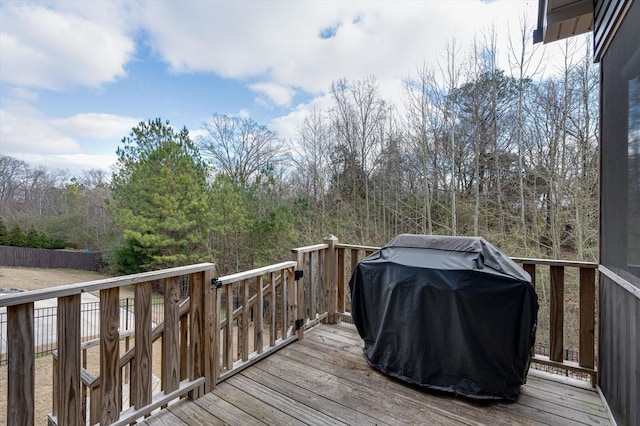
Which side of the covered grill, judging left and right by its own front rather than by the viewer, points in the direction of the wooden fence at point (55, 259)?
right

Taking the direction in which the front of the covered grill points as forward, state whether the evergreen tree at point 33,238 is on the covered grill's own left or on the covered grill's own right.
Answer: on the covered grill's own right

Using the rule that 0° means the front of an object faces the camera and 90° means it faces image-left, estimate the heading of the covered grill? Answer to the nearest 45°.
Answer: approximately 45°

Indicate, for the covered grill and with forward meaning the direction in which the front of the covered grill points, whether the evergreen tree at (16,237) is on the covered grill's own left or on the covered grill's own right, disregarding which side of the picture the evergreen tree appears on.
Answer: on the covered grill's own right

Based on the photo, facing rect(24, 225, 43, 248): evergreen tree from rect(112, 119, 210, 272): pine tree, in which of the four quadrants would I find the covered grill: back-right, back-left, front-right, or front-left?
back-left

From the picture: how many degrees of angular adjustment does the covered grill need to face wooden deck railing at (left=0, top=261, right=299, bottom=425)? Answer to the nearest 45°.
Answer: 0° — it already faces it

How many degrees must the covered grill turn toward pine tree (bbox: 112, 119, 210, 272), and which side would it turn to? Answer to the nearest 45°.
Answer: approximately 90° to its right

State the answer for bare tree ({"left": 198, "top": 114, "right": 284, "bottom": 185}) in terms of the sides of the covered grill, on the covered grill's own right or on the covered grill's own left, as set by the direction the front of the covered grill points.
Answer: on the covered grill's own right

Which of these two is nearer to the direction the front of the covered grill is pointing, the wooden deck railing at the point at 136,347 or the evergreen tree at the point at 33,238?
the wooden deck railing
